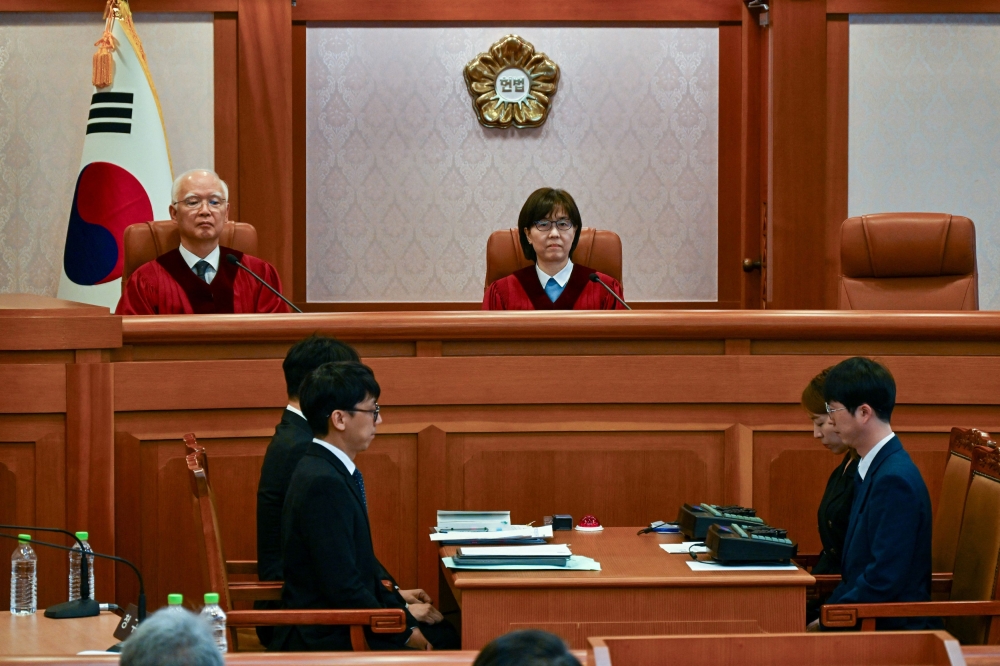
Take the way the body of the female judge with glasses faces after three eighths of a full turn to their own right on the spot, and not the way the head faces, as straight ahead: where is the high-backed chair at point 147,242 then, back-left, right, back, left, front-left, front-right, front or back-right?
front-left

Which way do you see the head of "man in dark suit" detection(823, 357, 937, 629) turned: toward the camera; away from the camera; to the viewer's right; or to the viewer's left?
to the viewer's left

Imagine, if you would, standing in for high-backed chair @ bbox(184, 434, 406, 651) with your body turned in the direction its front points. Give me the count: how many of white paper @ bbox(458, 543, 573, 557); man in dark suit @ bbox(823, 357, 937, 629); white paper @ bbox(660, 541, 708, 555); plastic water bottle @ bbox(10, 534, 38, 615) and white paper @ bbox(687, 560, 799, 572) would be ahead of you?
4

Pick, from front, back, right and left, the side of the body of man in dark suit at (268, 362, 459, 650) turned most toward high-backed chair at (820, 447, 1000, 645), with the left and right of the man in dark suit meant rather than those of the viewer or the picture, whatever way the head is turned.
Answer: front

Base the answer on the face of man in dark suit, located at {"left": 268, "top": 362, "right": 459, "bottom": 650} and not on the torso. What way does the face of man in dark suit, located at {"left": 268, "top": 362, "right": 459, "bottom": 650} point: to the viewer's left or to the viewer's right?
to the viewer's right

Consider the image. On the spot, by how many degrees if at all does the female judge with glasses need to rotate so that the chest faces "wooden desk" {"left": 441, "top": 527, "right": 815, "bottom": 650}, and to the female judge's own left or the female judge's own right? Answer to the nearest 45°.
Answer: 0° — they already face it

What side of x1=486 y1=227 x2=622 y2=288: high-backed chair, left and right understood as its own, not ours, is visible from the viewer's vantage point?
front

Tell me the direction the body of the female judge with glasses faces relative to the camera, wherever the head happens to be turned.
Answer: toward the camera

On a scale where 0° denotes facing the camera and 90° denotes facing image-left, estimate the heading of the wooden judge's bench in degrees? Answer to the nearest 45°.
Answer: approximately 0°

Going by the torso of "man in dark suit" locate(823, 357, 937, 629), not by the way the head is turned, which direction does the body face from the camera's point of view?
to the viewer's left

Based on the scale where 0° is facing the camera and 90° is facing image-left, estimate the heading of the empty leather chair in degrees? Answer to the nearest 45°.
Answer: approximately 0°

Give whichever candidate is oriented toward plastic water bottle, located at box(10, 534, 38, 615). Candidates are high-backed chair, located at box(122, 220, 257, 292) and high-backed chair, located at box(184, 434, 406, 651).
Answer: high-backed chair, located at box(122, 220, 257, 292)

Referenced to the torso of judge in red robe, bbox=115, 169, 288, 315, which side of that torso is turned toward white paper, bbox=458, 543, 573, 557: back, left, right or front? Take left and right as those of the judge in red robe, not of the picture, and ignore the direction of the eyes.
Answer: front

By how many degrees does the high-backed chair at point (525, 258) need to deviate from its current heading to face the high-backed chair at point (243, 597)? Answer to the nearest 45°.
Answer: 0° — it already faces it

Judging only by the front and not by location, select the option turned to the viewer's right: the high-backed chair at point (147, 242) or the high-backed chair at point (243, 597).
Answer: the high-backed chair at point (243, 597)

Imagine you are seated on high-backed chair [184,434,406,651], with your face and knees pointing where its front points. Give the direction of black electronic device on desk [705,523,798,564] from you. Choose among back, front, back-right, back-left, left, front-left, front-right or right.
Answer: front

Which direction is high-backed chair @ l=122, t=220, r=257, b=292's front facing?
toward the camera

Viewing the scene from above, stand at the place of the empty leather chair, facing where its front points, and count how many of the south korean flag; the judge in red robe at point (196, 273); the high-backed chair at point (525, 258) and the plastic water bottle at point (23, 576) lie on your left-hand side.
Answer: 0

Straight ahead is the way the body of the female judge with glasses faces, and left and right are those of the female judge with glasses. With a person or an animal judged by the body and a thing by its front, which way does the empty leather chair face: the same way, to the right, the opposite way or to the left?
the same way
